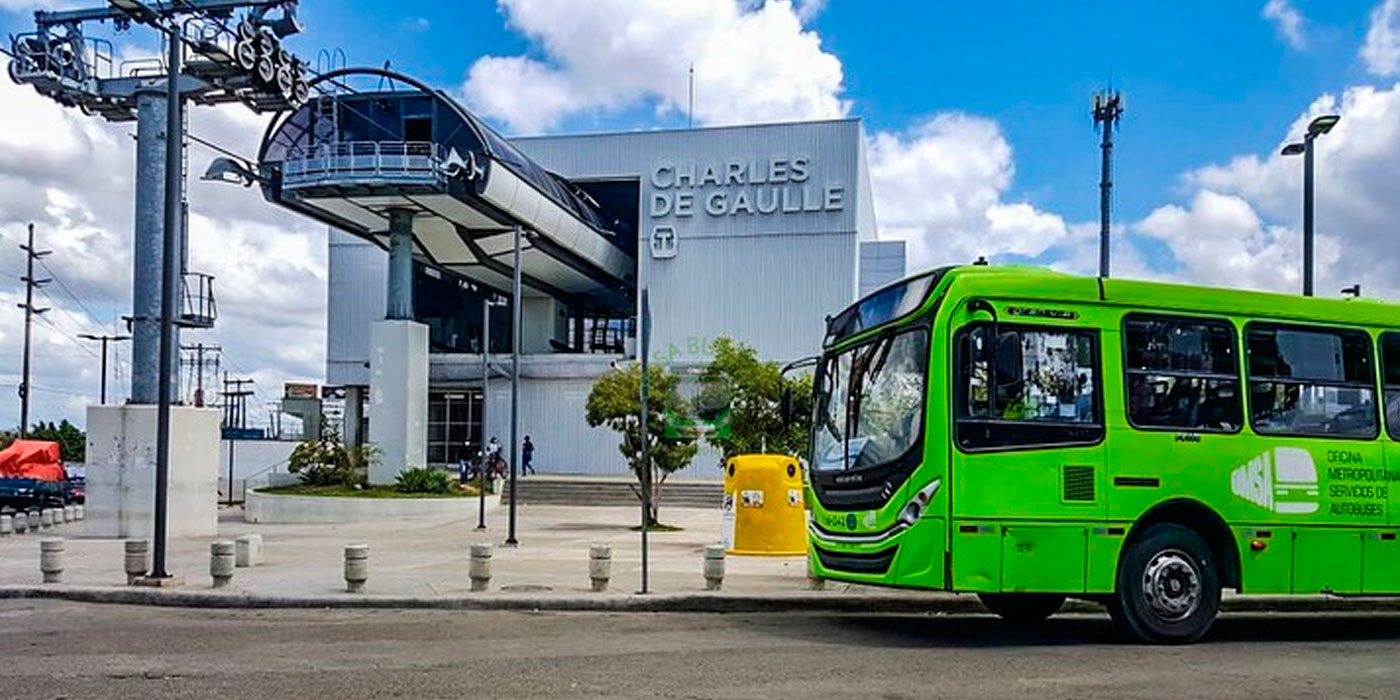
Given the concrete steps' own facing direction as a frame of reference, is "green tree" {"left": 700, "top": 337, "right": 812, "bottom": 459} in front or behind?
in front

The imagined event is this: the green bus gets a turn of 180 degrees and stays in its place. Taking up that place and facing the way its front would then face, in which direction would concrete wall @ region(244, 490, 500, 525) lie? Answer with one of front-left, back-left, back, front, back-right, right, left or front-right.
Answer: left

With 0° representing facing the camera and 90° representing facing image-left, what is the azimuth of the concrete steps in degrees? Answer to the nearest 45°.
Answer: approximately 0°

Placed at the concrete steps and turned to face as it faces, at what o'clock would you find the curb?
The curb is roughly at 12 o'clock from the concrete steps.

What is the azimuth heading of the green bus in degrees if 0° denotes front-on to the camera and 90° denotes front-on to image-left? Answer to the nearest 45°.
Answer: approximately 45°

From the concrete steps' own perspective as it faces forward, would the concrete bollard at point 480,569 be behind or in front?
in front
